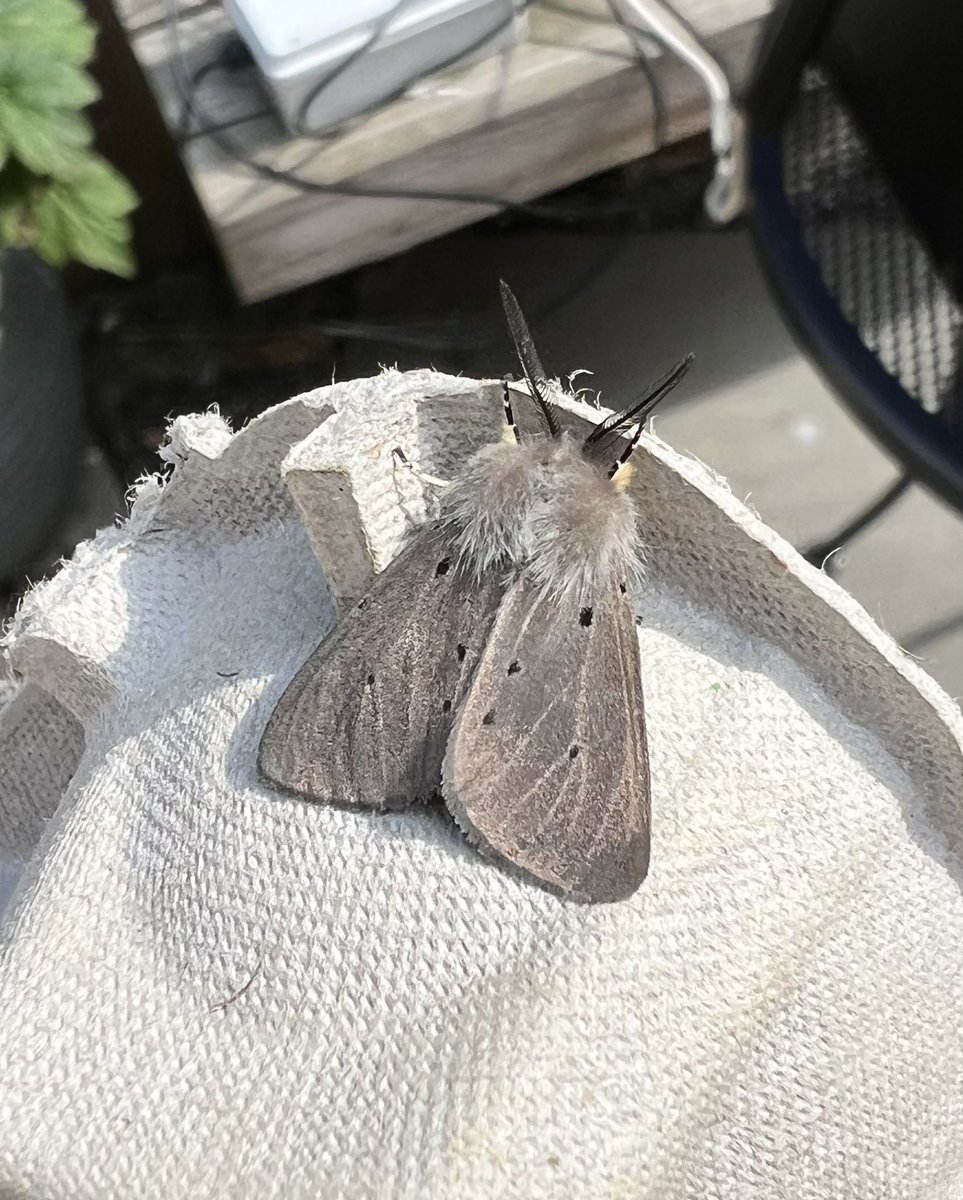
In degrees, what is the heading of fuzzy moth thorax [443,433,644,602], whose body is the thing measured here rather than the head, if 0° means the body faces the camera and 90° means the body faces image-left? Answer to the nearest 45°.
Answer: approximately 180°
